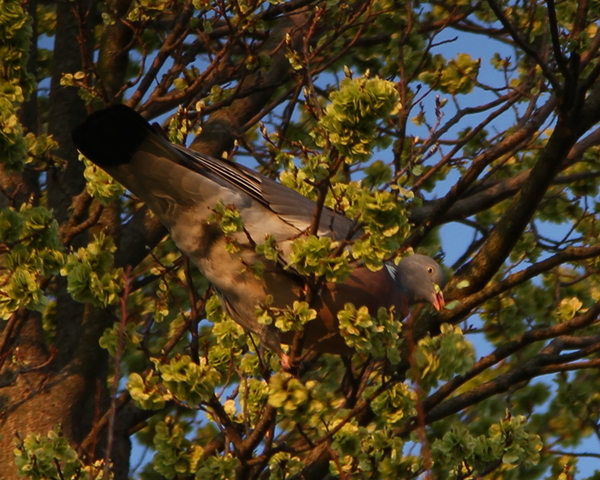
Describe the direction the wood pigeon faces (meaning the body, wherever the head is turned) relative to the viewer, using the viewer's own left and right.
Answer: facing to the right of the viewer
